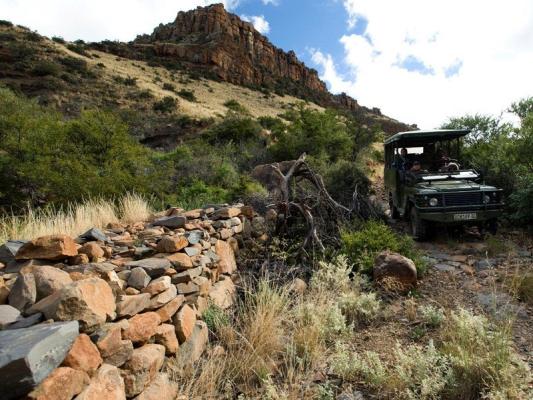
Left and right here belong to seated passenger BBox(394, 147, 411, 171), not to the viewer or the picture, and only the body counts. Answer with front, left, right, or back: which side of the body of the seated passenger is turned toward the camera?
front

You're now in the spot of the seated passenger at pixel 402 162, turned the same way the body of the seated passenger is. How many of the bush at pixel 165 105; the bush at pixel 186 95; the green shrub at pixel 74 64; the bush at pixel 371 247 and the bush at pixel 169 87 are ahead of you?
1

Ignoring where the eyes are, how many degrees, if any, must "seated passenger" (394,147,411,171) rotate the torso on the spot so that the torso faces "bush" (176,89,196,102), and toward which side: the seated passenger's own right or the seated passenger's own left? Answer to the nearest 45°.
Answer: approximately 135° to the seated passenger's own right

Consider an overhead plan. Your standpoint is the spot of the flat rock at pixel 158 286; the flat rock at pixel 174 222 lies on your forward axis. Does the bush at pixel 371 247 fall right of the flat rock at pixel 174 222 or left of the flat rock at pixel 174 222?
right

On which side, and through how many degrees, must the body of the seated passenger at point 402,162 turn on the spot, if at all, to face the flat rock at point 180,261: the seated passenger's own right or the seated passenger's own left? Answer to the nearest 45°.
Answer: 0° — they already face it

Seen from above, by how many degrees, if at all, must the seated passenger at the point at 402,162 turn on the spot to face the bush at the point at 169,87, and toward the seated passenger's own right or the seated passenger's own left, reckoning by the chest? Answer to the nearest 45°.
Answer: approximately 135° to the seated passenger's own right

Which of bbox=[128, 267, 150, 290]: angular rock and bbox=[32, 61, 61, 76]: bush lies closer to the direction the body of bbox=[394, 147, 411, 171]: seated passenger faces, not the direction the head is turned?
the angular rock

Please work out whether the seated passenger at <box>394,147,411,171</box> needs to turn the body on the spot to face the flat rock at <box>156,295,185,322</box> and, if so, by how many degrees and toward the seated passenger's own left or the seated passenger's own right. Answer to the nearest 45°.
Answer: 0° — they already face it

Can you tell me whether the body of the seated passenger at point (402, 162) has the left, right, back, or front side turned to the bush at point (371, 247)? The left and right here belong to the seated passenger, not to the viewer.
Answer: front

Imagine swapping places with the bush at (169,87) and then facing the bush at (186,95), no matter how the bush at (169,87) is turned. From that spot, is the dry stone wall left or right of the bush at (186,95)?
right

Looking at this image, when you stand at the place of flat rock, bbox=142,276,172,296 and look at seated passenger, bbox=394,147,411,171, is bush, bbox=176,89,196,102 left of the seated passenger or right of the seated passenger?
left

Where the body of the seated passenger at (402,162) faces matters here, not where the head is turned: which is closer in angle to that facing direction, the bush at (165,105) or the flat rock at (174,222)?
the flat rock

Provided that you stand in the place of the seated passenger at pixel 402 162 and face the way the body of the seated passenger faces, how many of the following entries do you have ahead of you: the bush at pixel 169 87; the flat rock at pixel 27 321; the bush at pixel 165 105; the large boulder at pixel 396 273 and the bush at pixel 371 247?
3

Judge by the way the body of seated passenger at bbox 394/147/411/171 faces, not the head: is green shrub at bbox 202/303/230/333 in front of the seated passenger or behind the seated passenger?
in front
